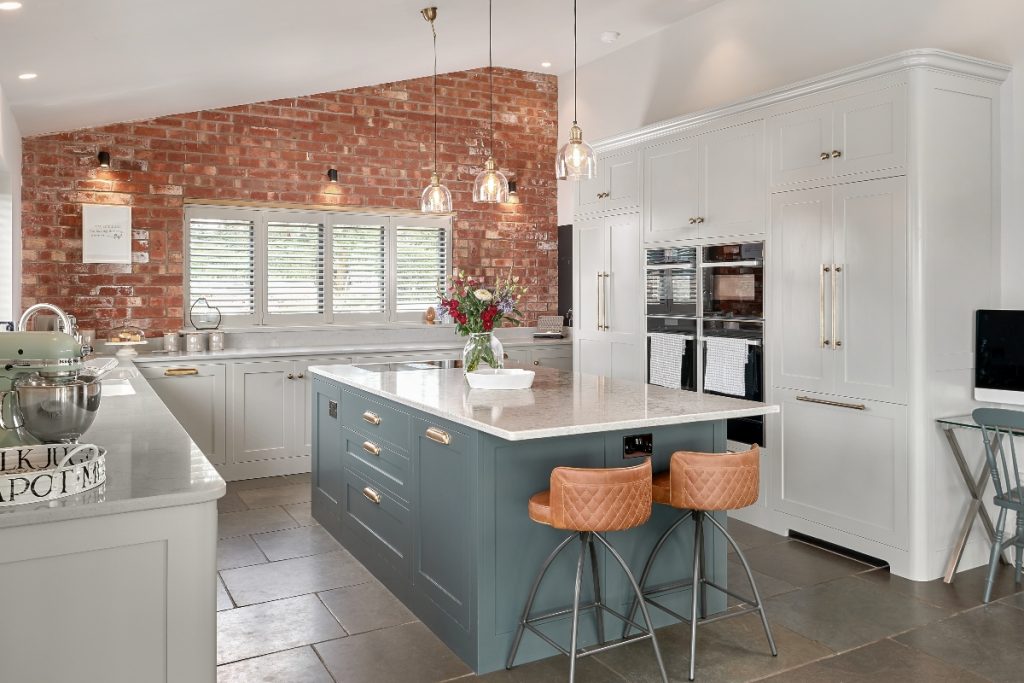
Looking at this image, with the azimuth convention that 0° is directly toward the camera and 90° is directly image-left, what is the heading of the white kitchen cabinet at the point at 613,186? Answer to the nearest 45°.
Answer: approximately 45°

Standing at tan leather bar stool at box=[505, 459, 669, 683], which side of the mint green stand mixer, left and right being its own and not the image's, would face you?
front

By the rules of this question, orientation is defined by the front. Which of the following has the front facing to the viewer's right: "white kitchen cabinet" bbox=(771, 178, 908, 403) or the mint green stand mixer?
the mint green stand mixer

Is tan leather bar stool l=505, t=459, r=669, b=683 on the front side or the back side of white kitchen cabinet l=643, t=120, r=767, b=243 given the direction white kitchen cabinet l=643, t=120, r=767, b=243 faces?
on the front side

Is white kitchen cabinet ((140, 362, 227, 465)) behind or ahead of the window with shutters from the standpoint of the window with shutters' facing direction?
ahead

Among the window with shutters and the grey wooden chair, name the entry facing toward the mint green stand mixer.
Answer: the window with shutters

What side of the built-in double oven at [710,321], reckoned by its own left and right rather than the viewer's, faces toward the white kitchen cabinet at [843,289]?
left

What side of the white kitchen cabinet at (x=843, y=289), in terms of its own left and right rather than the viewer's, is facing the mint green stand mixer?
front

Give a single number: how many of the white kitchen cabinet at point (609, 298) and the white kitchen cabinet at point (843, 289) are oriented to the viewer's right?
0

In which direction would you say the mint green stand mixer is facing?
to the viewer's right

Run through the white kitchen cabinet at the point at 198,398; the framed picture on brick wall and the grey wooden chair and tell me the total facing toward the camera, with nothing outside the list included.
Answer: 2

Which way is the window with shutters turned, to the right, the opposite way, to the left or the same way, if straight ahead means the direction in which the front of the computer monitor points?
to the left

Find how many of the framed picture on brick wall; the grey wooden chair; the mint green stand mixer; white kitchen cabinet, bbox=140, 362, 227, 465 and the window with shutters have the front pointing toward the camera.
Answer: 3
